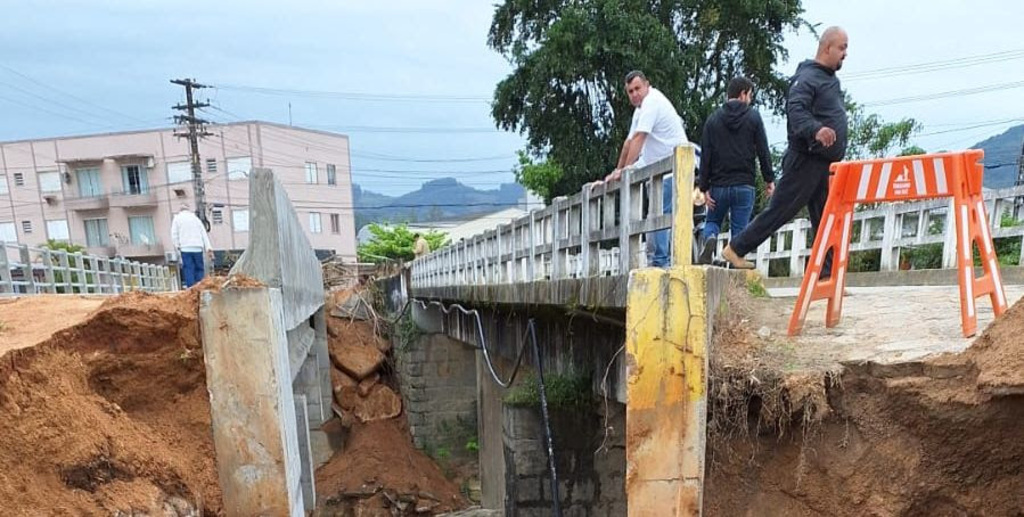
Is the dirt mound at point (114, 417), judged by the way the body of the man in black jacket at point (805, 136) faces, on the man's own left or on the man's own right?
on the man's own right
